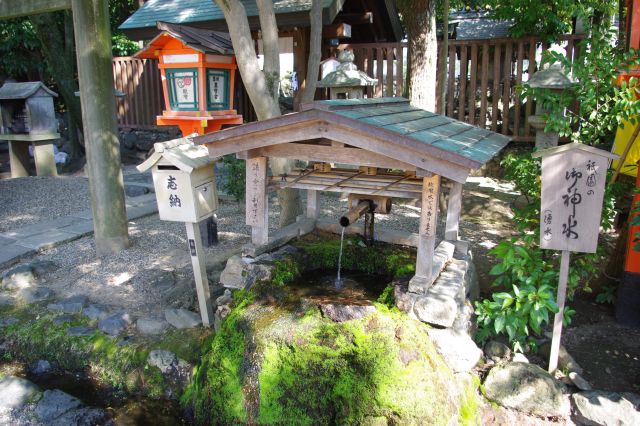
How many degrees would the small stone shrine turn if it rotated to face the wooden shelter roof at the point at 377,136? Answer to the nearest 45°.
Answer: approximately 45° to its left

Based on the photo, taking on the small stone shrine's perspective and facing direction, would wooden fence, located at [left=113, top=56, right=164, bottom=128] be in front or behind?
behind

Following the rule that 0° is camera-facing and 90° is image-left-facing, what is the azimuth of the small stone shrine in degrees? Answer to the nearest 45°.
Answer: approximately 45°

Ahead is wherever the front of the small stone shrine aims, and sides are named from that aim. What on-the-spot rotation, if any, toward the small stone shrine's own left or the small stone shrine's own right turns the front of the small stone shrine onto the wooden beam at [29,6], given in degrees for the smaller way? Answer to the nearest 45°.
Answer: approximately 45° to the small stone shrine's own left

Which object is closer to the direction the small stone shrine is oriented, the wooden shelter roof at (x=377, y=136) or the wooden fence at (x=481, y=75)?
the wooden shelter roof

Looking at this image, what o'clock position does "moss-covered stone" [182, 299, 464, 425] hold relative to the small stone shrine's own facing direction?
The moss-covered stone is roughly at 10 o'clock from the small stone shrine.

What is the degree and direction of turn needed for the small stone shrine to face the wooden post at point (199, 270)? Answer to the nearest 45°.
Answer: approximately 45° to its left
